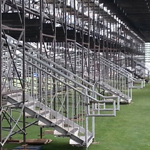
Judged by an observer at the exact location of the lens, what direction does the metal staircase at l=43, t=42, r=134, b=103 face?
facing to the right of the viewer
